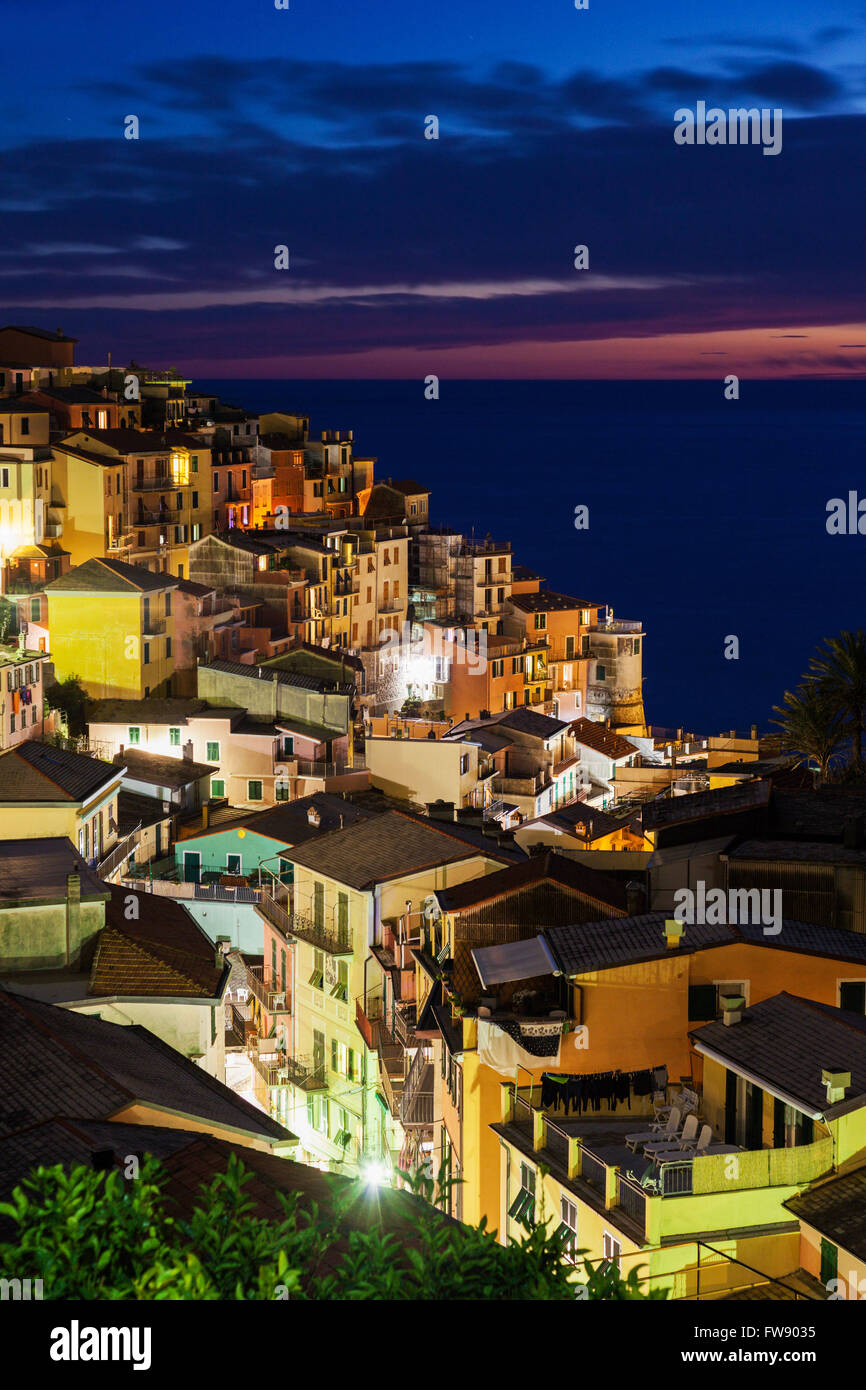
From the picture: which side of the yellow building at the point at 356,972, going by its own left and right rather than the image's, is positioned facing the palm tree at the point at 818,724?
back

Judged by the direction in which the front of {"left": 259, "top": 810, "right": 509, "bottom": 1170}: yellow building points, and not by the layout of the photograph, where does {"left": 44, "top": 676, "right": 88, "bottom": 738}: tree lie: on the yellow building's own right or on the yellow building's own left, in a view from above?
on the yellow building's own right

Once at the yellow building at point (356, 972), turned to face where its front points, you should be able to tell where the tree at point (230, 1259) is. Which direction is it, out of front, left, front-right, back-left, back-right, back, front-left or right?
front-left

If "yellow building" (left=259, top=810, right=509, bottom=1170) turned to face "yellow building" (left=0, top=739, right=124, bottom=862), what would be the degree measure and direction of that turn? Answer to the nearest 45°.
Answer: approximately 90° to its right

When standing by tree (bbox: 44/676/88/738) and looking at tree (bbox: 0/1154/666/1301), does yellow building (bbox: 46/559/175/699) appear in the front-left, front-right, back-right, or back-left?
back-left

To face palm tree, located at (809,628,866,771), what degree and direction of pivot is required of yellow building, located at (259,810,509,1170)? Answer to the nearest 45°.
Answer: approximately 180°

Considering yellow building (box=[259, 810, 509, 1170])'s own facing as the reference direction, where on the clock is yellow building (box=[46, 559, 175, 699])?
yellow building (box=[46, 559, 175, 699]) is roughly at 4 o'clock from yellow building (box=[259, 810, 509, 1170]).

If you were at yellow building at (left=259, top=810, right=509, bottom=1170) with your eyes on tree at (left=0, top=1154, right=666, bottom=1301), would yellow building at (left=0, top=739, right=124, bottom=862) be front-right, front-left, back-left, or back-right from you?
back-right

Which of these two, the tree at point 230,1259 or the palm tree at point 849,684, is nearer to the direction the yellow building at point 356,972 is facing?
the tree
